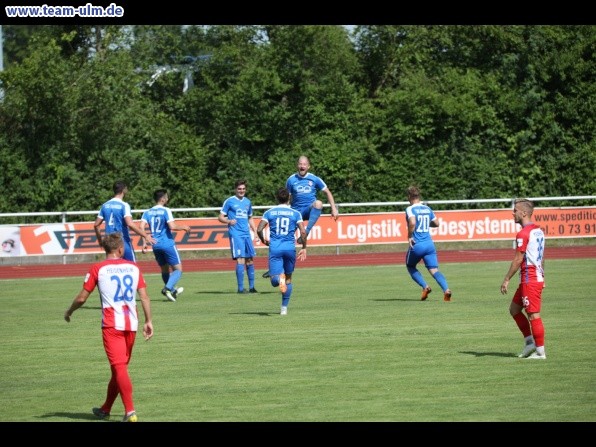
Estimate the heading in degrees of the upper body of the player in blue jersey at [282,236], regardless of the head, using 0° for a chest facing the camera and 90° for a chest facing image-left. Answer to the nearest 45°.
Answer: approximately 180°

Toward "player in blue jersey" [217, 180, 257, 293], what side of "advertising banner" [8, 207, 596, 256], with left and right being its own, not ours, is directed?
front

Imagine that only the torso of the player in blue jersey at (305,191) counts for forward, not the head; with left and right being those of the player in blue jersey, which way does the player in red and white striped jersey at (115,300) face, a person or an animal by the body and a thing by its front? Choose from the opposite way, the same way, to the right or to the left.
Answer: the opposite way

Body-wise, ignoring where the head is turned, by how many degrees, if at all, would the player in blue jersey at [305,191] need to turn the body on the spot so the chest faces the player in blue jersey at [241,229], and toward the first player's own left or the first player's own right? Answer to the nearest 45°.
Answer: approximately 135° to the first player's own right

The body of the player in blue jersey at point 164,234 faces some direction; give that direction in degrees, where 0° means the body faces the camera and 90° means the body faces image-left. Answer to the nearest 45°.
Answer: approximately 225°

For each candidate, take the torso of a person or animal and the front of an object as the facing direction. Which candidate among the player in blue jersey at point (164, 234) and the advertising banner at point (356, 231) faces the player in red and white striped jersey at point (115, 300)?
the advertising banner

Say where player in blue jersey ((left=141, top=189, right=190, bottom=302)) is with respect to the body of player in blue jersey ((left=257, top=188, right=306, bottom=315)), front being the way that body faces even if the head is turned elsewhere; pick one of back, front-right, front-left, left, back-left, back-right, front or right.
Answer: front-left

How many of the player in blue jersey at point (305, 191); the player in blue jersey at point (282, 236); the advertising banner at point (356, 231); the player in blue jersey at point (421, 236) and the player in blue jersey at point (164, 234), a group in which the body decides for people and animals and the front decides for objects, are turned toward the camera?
2

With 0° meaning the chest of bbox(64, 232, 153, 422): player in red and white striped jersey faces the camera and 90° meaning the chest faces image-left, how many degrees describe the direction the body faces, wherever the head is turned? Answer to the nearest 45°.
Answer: approximately 180°

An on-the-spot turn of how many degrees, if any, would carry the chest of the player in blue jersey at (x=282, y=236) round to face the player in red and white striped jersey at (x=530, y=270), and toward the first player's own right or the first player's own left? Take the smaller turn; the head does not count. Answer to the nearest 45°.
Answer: approximately 135° to the first player's own right

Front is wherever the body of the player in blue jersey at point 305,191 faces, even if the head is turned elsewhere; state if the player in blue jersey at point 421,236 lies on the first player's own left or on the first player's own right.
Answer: on the first player's own left

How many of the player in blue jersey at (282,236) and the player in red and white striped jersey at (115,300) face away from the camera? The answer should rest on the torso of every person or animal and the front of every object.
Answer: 2

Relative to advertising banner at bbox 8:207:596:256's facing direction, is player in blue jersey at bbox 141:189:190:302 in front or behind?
in front

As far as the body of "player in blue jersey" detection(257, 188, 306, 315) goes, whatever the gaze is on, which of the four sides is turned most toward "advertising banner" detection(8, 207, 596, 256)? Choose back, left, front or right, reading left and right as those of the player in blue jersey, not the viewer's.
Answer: front
